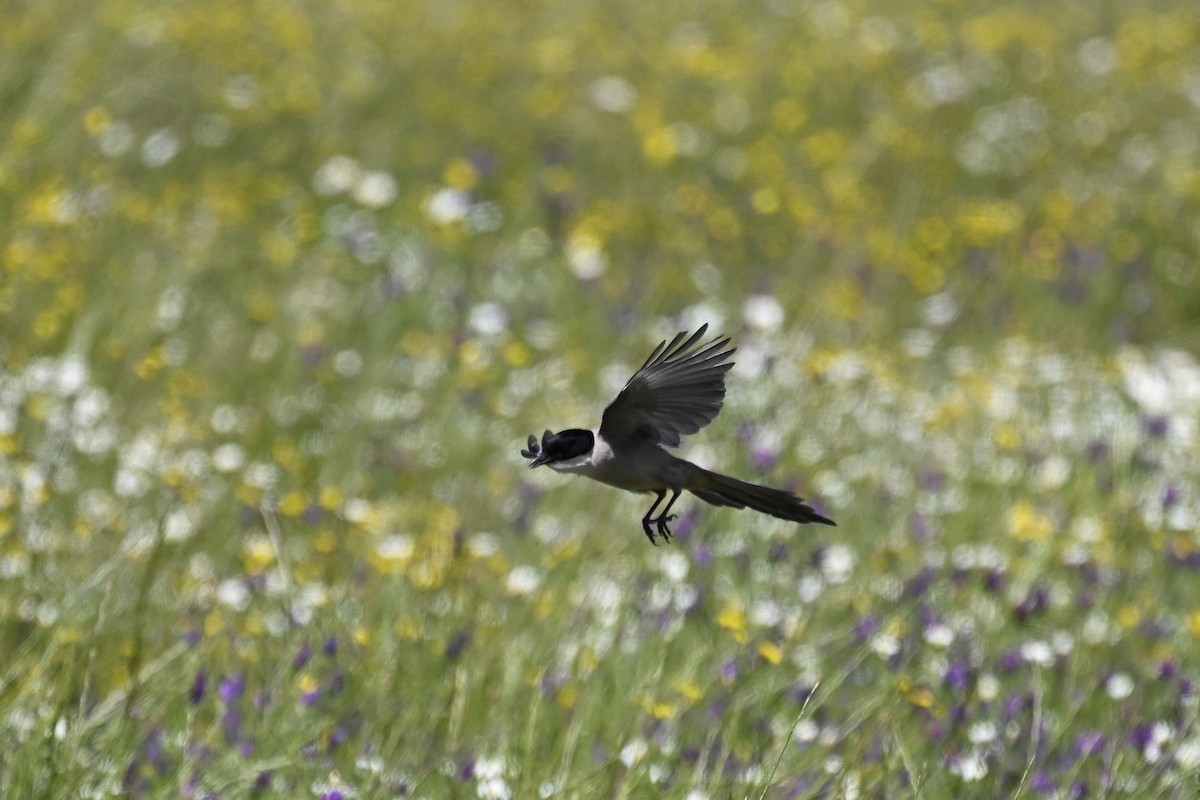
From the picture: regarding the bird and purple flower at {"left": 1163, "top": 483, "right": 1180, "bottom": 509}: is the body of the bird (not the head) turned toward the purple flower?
no

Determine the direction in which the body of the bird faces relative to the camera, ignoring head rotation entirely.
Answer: to the viewer's left

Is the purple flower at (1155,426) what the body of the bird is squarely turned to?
no
